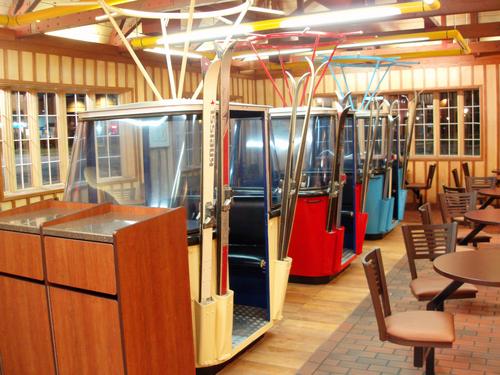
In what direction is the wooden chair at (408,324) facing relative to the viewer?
to the viewer's right

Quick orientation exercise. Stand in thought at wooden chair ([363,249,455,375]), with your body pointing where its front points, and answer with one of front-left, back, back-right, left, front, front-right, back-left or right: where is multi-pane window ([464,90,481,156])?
left

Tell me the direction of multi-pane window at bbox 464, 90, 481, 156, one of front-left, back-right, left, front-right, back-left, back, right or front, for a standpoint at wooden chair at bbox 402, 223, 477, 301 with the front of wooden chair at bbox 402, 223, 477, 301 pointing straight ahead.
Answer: back-left

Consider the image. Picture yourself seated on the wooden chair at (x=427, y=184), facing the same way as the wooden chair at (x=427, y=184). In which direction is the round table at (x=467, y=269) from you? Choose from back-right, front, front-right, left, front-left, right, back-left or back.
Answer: left

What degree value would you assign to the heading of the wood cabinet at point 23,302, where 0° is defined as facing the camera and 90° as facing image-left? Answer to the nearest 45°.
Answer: approximately 45°

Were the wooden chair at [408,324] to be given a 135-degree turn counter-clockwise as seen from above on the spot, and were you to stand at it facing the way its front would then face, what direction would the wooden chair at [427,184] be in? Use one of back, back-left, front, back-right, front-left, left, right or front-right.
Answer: front-right

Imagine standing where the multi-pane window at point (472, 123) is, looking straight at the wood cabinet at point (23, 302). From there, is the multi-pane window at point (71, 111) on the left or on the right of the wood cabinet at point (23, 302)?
right

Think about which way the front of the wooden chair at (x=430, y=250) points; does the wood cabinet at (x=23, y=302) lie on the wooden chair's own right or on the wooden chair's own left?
on the wooden chair's own right

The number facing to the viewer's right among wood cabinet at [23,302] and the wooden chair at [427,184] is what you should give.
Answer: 0

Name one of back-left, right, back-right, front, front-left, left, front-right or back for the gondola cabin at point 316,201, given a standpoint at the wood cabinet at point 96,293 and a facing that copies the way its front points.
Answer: back

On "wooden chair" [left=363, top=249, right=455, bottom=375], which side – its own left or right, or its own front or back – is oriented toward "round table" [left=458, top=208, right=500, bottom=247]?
left

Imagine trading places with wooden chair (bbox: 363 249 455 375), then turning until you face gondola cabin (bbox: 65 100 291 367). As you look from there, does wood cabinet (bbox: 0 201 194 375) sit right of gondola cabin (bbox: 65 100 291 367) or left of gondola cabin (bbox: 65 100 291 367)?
left

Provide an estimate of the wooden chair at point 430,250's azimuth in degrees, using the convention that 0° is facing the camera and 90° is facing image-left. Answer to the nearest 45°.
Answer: approximately 315°
